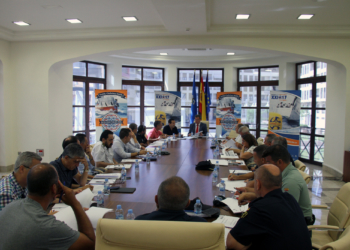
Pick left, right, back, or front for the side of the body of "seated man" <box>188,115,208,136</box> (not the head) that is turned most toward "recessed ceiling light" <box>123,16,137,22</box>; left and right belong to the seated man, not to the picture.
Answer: front

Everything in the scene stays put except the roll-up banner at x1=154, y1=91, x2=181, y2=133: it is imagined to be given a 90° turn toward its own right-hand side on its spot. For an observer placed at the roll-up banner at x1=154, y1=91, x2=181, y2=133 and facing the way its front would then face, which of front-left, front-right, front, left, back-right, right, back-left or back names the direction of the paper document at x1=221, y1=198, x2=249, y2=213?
left

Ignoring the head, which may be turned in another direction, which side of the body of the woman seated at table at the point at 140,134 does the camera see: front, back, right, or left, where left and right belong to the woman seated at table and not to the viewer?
right

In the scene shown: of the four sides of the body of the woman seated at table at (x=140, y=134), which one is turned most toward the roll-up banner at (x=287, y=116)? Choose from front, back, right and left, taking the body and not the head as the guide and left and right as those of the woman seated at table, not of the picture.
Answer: front

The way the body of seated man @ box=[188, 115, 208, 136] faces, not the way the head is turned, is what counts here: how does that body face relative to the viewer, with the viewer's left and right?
facing the viewer

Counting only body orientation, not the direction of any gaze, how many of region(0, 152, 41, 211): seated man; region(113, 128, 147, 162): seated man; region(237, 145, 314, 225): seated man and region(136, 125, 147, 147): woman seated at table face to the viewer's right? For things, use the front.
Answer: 3

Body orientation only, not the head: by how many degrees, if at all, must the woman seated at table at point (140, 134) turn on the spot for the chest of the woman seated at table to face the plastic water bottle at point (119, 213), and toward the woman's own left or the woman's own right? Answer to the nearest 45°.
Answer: approximately 90° to the woman's own right

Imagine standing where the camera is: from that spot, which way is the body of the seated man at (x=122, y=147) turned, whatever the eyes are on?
to the viewer's right

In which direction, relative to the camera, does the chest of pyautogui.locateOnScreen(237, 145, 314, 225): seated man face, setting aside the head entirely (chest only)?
to the viewer's left

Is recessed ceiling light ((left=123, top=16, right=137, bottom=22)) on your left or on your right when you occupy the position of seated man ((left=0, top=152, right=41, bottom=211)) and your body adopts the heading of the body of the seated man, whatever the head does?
on your left

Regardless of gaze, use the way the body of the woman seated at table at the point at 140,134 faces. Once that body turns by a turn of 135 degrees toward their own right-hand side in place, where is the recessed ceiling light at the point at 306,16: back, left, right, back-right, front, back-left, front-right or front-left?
left

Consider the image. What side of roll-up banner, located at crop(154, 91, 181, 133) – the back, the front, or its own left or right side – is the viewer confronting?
front

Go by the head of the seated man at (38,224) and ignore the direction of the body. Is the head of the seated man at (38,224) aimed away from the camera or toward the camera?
away from the camera

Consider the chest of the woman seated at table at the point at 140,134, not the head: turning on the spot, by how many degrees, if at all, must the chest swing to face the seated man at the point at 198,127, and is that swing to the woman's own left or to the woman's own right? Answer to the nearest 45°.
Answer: approximately 45° to the woman's own left

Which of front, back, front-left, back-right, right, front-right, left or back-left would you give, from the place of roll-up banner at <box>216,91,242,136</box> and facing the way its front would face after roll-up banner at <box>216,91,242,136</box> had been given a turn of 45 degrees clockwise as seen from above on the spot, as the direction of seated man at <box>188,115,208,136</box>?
front

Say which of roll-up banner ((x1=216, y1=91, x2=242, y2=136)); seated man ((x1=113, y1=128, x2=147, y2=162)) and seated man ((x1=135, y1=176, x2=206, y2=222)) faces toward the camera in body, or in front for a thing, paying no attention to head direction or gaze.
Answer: the roll-up banner
